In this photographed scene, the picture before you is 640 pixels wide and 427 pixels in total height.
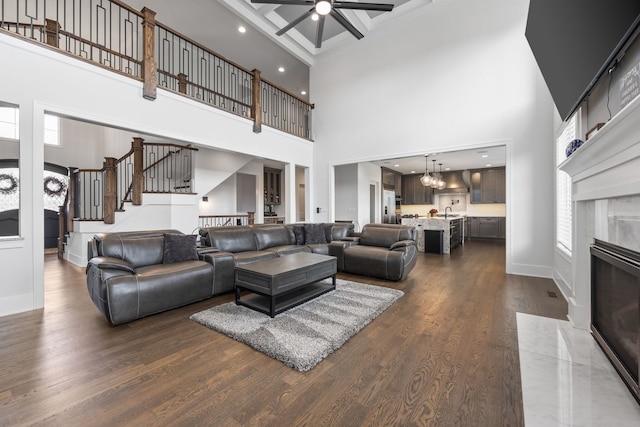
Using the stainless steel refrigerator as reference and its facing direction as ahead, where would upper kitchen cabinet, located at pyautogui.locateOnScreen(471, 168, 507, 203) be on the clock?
The upper kitchen cabinet is roughly at 9 o'clock from the stainless steel refrigerator.

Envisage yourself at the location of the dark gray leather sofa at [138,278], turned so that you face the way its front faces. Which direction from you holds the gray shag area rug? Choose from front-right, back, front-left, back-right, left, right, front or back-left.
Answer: front

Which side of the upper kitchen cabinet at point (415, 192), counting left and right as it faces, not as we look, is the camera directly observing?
front

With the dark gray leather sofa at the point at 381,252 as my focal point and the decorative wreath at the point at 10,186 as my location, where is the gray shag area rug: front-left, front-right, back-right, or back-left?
front-right

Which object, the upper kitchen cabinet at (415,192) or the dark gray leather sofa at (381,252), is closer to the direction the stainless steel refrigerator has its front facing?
the dark gray leather sofa

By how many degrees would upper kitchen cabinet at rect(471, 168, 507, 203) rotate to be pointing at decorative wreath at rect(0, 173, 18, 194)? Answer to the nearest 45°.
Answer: approximately 45° to its right

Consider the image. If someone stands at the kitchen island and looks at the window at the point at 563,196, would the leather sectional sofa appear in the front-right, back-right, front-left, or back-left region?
front-right

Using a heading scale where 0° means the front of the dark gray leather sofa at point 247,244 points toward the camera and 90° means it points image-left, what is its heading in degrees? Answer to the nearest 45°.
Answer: approximately 315°

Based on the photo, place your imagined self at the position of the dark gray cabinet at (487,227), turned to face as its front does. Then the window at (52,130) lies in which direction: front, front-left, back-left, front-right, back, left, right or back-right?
front-right

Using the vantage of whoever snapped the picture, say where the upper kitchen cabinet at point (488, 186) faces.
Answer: facing the viewer

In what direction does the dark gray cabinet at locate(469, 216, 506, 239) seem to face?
toward the camera

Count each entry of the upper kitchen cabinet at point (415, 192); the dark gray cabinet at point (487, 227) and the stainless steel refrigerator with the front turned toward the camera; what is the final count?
3

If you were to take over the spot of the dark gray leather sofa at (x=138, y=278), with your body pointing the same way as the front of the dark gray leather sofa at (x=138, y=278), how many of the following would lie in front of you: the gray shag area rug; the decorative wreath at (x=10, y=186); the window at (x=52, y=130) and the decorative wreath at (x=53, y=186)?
1

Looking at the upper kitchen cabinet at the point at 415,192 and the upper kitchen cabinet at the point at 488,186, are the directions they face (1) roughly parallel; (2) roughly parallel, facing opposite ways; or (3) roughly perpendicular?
roughly parallel

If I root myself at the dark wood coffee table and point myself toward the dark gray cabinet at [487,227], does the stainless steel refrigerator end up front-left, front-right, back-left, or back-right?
front-left

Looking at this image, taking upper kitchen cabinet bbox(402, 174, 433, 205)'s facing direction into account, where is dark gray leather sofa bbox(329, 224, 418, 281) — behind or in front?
in front

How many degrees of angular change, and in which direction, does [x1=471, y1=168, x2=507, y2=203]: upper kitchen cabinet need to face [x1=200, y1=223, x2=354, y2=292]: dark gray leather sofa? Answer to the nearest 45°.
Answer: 0° — it already faces it

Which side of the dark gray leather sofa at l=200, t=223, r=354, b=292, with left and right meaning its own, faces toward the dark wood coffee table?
front
